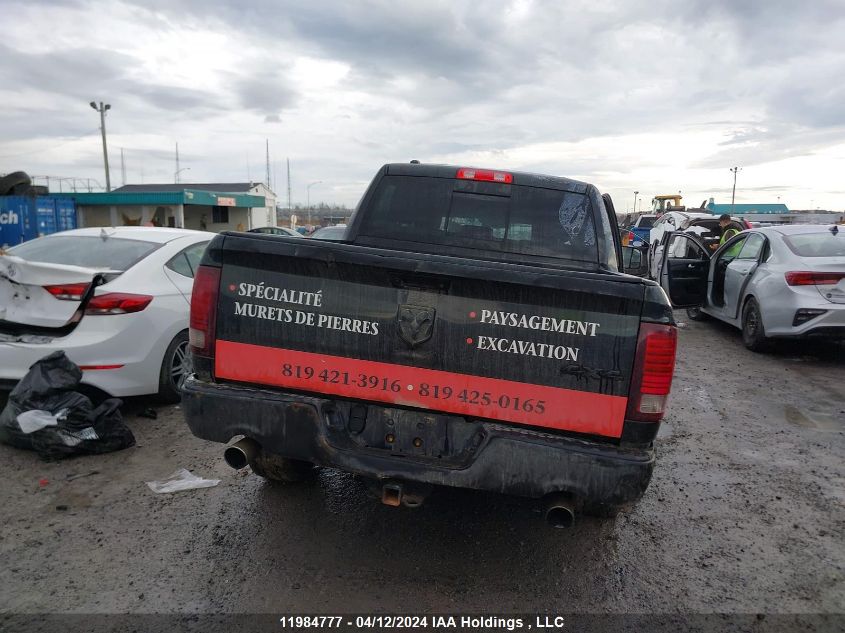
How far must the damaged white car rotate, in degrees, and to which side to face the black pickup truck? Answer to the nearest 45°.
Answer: approximately 90° to its right

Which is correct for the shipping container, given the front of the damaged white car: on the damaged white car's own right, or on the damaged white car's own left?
on the damaged white car's own left

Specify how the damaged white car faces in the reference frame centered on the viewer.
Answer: facing away from the viewer and to the right of the viewer

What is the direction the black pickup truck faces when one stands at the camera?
facing away from the viewer

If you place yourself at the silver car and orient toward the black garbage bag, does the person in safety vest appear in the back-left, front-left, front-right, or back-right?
back-right

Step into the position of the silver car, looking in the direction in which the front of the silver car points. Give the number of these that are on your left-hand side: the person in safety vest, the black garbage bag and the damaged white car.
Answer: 2
